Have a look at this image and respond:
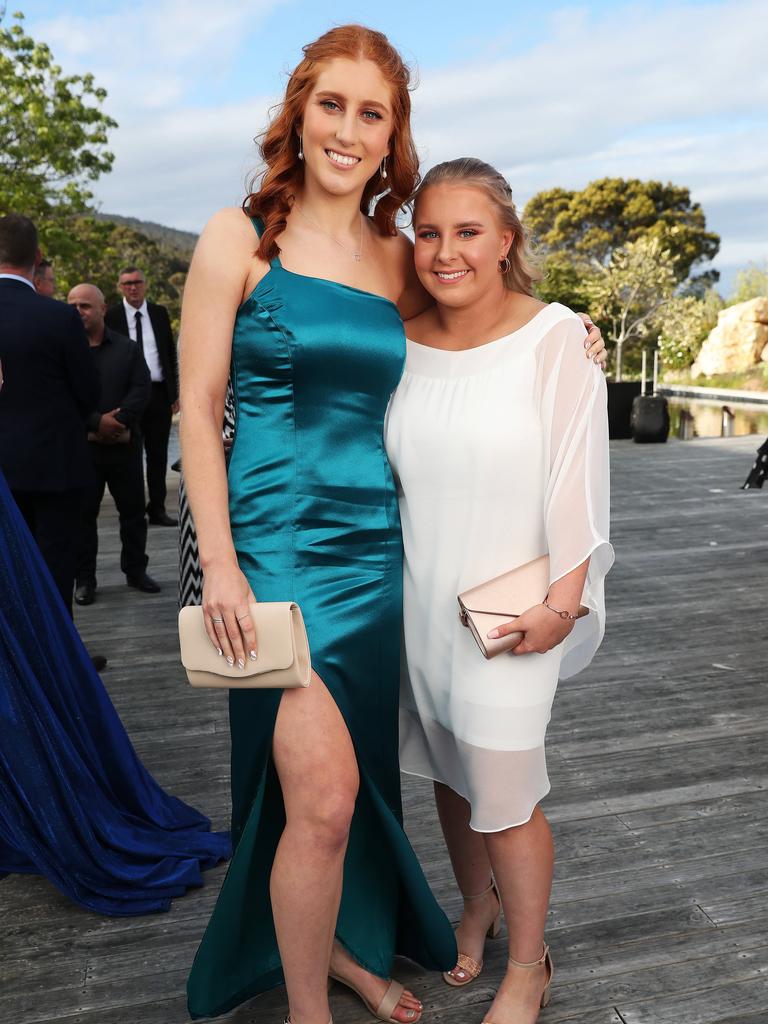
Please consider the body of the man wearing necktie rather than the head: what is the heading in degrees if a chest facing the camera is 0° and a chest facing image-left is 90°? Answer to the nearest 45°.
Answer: approximately 0°

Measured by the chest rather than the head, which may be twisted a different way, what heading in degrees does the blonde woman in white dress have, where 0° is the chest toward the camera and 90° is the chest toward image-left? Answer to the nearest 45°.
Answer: approximately 45°

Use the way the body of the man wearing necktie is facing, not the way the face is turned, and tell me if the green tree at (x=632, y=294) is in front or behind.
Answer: behind

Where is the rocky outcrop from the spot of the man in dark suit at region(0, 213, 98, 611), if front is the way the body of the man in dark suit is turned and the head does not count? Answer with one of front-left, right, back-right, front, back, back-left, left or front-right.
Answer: front-right

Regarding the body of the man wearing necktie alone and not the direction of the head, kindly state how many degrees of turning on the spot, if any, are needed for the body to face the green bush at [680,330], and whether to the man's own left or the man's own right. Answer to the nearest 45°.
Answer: approximately 135° to the man's own left

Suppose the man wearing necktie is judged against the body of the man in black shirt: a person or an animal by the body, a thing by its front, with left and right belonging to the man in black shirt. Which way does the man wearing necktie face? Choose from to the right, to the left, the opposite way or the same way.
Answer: the same way

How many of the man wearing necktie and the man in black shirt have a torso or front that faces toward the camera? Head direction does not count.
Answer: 2

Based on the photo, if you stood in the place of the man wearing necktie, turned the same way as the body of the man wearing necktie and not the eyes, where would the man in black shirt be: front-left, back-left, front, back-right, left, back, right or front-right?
front

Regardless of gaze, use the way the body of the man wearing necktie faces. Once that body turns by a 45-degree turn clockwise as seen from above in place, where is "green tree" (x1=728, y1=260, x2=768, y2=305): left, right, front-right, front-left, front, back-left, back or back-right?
back

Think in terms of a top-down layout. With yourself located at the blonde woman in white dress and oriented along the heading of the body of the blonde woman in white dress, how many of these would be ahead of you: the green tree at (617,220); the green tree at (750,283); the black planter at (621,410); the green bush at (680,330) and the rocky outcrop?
0

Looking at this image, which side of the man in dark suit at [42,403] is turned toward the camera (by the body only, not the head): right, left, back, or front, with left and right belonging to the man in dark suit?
back

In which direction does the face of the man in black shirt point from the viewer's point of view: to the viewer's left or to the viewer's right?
to the viewer's left

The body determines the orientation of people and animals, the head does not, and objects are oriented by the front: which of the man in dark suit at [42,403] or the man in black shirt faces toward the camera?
the man in black shirt

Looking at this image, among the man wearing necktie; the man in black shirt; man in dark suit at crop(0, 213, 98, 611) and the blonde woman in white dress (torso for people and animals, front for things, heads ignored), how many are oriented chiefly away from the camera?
1
